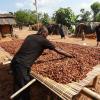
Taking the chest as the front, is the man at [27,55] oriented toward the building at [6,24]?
no

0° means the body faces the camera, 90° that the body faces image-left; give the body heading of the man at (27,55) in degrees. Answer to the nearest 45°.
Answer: approximately 225°

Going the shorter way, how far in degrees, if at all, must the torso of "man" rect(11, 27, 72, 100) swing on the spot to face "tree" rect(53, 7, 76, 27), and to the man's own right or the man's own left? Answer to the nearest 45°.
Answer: approximately 45° to the man's own left

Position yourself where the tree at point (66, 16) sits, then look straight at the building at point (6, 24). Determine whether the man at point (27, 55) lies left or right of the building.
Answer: left
